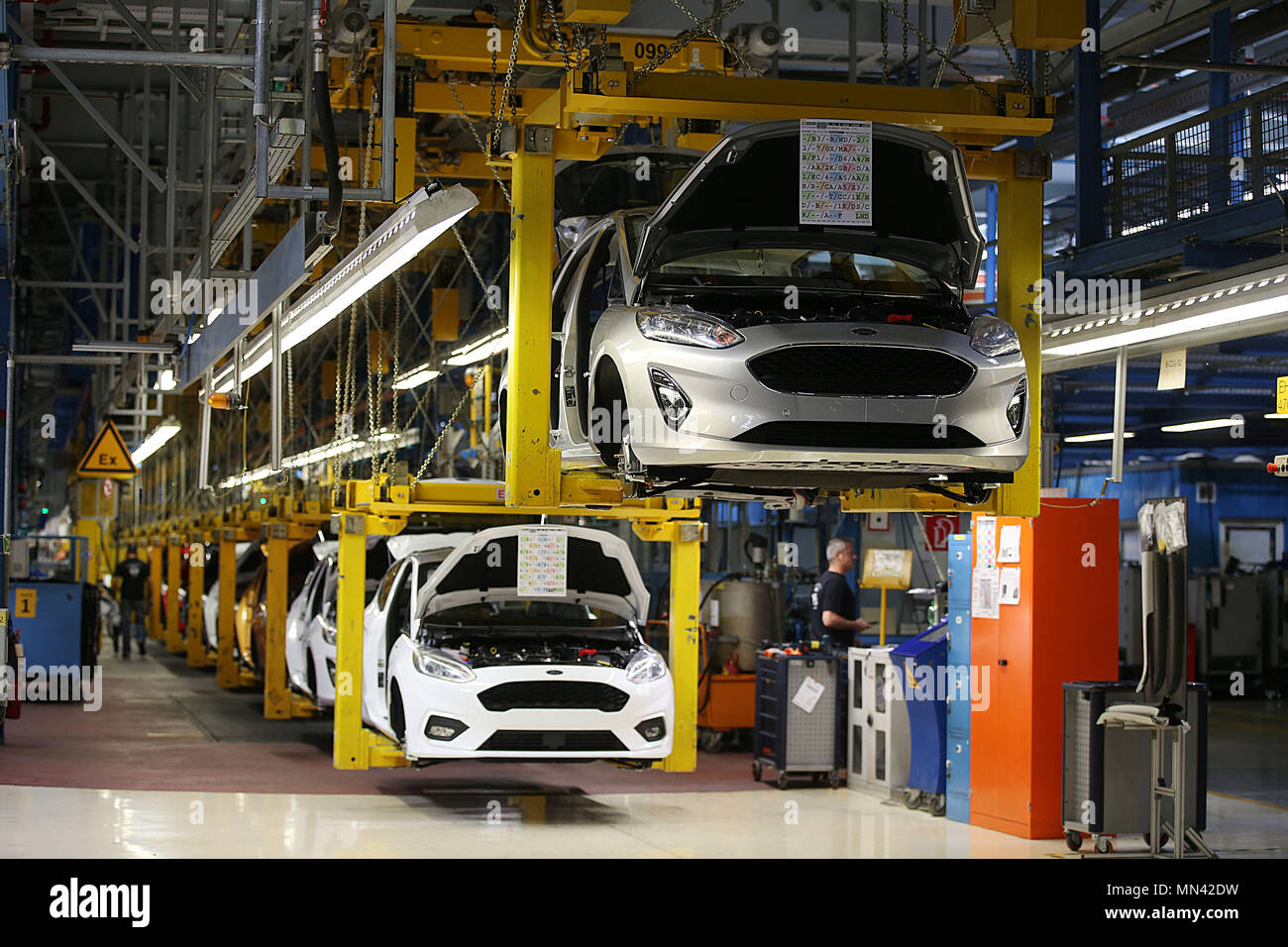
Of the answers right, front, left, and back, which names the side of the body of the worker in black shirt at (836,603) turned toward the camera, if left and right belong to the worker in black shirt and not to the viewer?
right

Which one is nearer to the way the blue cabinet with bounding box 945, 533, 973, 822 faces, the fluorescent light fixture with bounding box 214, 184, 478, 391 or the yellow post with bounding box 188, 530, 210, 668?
the fluorescent light fixture

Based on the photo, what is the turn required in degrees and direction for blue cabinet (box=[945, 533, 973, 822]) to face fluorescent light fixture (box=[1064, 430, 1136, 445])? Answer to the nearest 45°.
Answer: approximately 135° to its right

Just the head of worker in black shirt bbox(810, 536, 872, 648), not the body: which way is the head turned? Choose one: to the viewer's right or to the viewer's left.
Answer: to the viewer's right

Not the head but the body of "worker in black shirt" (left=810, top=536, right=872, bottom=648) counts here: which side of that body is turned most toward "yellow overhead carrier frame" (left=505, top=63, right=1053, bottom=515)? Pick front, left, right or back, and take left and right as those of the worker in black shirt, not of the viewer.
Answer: right

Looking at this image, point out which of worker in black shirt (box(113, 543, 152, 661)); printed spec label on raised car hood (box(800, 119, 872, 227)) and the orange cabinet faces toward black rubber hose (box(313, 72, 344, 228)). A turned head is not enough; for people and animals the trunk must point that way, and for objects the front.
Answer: the orange cabinet

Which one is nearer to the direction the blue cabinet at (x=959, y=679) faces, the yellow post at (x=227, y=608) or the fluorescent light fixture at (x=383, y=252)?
the fluorescent light fixture

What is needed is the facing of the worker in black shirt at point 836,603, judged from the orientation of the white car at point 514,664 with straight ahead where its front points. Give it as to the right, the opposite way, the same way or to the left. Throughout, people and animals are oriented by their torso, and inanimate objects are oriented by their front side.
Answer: to the left

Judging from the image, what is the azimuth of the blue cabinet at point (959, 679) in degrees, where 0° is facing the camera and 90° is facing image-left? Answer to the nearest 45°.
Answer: approximately 45°

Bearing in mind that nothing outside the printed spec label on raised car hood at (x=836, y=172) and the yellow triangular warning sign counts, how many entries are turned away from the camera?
0
